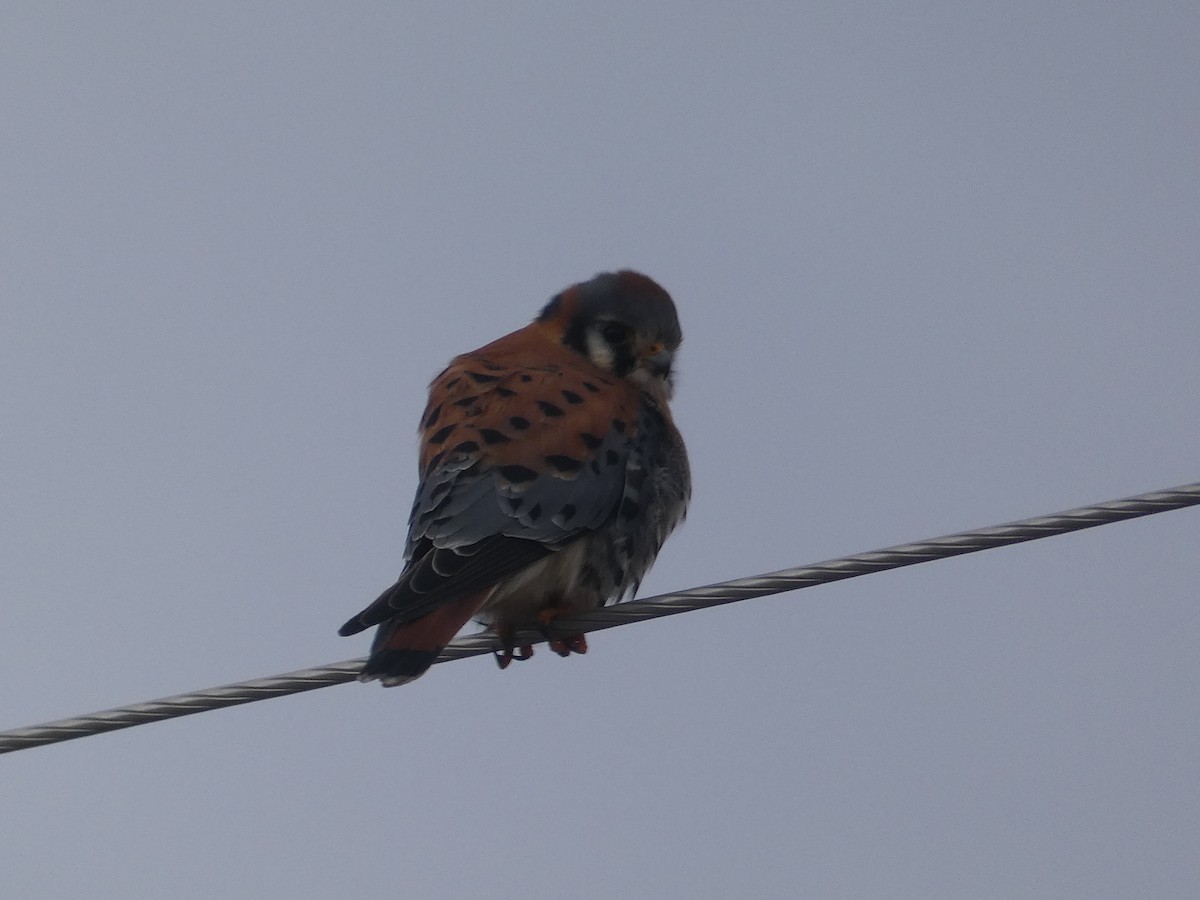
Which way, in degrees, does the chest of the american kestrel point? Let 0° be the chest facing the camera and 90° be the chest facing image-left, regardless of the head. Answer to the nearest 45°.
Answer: approximately 225°
